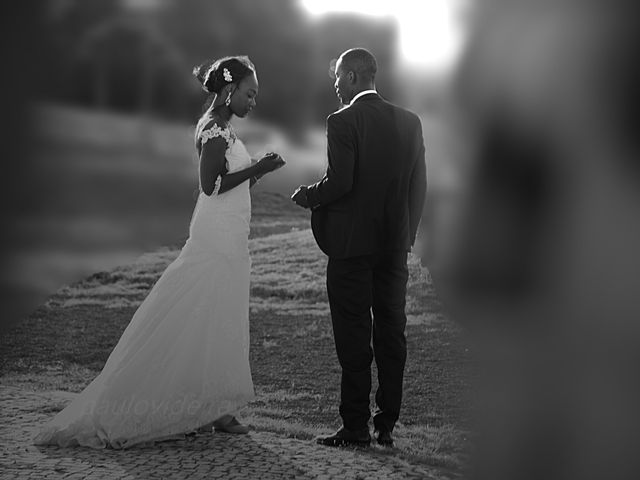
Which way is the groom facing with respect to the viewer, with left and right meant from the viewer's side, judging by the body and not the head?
facing away from the viewer and to the left of the viewer

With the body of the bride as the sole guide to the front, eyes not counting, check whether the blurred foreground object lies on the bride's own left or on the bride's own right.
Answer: on the bride's own right

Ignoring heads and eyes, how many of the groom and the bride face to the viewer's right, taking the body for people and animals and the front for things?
1

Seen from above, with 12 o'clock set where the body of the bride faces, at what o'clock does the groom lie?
The groom is roughly at 1 o'clock from the bride.

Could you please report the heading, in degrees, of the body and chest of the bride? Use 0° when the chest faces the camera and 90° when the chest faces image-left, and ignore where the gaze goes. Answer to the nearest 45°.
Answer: approximately 270°

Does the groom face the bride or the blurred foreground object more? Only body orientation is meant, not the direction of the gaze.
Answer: the bride

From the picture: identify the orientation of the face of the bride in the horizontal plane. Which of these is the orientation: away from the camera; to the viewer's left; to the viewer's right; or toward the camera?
to the viewer's right

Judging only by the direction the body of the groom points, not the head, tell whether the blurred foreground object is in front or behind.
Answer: behind
